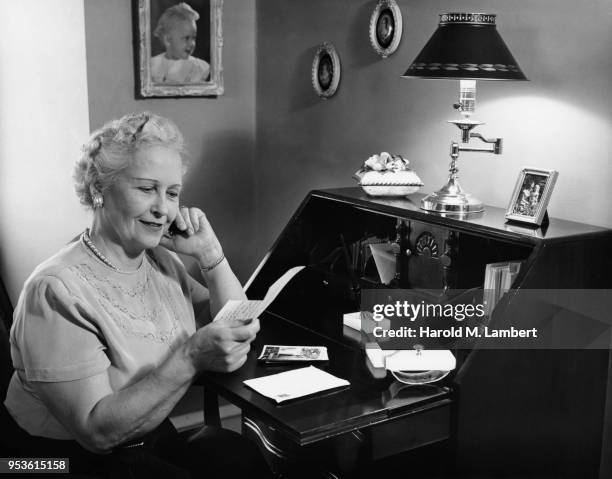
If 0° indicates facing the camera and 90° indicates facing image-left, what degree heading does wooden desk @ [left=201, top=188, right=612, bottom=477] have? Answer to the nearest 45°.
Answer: approximately 45°

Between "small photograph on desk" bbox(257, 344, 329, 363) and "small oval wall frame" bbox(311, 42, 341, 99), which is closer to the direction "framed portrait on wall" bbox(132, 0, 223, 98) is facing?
the small photograph on desk

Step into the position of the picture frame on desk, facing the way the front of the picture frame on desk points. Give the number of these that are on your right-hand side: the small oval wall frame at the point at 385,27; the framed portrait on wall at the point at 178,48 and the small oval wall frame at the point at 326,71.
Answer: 3

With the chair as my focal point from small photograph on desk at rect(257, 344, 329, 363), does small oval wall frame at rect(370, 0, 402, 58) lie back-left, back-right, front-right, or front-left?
back-right

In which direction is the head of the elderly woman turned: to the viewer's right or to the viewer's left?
to the viewer's right

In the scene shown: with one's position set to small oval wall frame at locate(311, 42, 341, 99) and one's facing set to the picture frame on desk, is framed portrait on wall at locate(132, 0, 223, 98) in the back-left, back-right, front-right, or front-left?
back-right

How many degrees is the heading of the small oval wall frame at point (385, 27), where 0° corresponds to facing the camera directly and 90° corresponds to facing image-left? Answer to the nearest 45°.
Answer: approximately 45°

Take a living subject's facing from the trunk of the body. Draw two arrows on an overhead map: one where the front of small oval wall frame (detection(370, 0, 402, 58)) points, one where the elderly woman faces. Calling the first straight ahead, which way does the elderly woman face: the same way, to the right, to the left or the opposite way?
to the left
